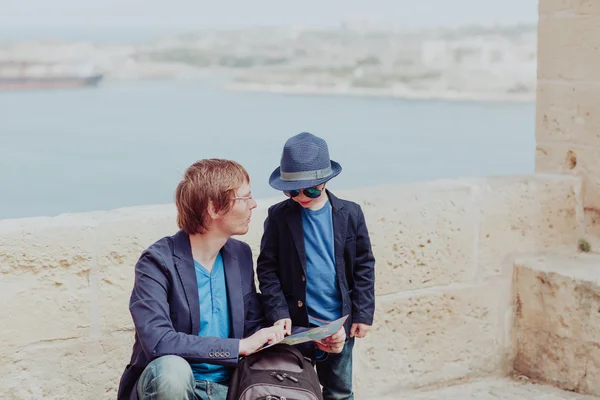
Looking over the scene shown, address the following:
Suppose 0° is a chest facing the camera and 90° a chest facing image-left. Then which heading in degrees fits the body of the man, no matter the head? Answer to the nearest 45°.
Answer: approximately 315°

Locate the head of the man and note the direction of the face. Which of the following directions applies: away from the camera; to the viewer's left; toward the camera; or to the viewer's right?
to the viewer's right

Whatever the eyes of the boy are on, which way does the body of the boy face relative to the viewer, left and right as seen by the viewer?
facing the viewer

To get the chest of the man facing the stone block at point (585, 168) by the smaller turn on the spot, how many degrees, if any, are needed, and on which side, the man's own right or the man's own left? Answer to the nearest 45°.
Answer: approximately 90° to the man's own left

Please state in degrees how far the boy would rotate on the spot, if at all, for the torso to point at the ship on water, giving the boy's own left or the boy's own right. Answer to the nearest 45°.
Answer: approximately 180°

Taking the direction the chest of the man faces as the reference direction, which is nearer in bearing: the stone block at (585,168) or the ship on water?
the stone block
